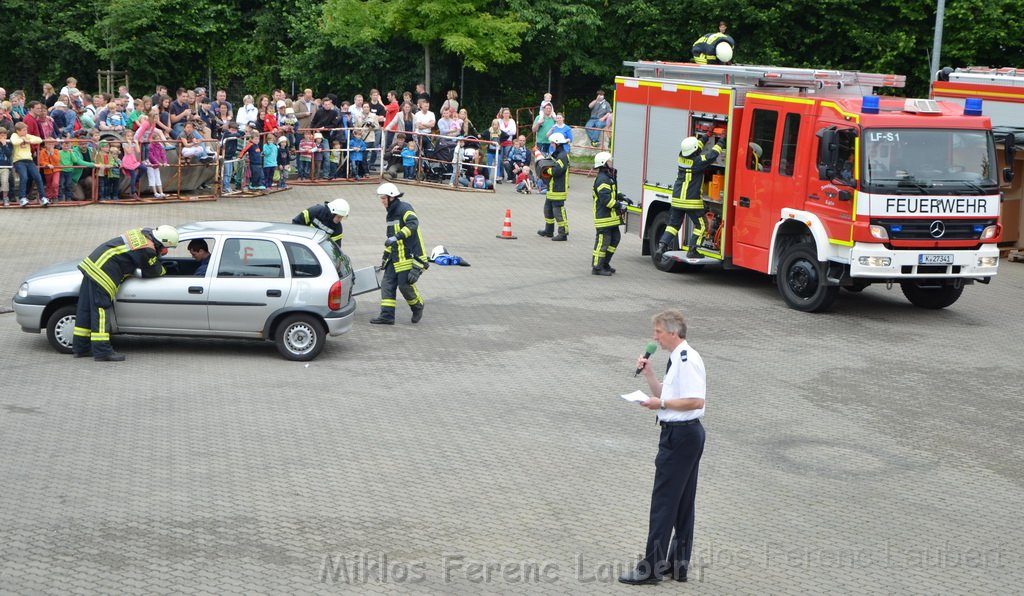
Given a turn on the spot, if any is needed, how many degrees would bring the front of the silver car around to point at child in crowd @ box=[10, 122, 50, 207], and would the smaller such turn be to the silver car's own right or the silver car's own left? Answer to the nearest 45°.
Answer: approximately 90° to the silver car's own right

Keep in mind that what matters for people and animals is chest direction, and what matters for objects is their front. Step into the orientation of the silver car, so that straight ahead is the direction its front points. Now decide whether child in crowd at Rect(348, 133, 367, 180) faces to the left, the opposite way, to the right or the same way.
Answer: to the left

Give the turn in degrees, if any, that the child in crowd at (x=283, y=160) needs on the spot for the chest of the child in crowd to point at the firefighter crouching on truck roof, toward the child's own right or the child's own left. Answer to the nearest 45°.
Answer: approximately 45° to the child's own left

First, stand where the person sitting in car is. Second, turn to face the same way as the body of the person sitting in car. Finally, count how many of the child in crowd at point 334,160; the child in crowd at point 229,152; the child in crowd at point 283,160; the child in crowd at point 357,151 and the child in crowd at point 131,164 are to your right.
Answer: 5

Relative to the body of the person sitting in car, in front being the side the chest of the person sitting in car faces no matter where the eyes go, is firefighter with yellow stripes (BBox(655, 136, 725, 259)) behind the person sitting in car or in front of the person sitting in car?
behind

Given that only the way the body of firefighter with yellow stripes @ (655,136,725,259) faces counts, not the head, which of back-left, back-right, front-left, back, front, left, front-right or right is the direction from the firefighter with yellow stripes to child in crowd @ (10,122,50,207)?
back-left

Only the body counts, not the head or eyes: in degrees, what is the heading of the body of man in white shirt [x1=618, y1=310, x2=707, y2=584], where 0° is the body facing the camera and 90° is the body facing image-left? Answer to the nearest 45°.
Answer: approximately 90°

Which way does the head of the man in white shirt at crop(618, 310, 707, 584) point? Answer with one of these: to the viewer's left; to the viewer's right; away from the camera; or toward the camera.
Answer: to the viewer's left

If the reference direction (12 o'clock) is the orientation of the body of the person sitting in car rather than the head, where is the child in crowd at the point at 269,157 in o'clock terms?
The child in crowd is roughly at 3 o'clock from the person sitting in car.

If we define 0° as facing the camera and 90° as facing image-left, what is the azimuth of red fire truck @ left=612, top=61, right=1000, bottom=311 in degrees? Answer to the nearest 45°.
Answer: approximately 315°

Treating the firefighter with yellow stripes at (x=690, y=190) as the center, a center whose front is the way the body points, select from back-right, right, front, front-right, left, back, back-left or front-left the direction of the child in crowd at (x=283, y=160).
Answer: left

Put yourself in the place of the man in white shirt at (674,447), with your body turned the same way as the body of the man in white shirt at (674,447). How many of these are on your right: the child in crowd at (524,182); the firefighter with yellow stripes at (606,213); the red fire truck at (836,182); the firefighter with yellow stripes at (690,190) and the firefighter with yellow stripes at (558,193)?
5

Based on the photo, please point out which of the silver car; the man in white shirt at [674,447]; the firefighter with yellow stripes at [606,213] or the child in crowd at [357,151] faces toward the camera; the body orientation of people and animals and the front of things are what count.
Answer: the child in crowd

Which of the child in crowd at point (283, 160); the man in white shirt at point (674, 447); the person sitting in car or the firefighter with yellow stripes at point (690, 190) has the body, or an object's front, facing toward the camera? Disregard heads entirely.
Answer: the child in crowd

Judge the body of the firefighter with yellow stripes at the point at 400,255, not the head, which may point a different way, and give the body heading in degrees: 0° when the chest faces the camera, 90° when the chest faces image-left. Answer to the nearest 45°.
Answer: approximately 90°
